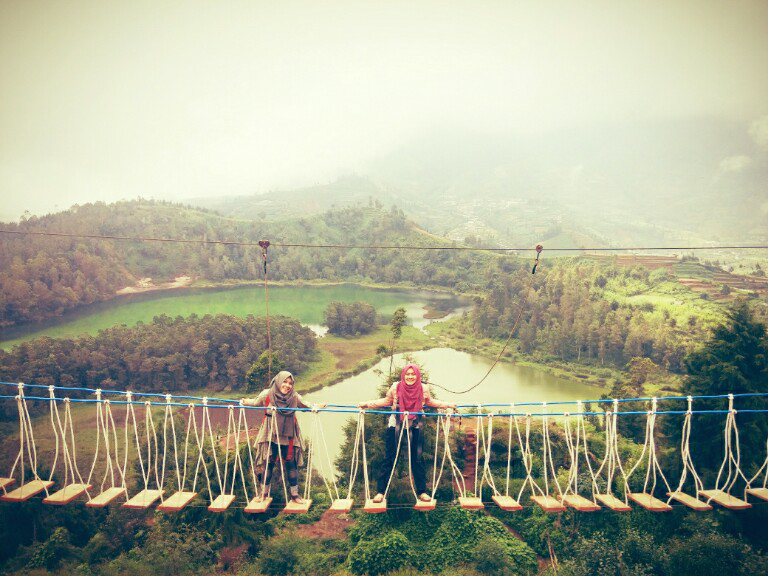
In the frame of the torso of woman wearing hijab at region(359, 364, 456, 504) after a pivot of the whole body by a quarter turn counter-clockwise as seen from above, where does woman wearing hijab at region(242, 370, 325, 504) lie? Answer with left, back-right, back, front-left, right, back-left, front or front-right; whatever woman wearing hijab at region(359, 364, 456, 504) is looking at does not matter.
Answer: back

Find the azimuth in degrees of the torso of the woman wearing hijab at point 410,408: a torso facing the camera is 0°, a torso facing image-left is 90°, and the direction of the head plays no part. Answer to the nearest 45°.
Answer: approximately 0°
